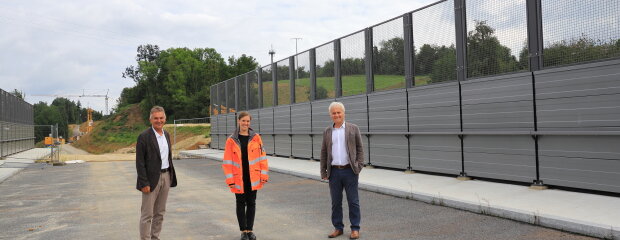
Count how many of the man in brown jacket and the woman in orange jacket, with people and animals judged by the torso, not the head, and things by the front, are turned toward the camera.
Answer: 2

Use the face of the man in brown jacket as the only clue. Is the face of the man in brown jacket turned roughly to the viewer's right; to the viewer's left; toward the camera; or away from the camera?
toward the camera

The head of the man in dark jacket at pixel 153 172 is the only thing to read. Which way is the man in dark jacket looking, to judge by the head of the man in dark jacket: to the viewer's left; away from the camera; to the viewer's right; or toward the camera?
toward the camera

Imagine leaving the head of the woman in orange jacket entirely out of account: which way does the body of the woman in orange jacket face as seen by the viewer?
toward the camera

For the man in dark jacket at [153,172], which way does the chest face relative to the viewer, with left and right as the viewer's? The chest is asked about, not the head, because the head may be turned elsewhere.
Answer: facing the viewer and to the right of the viewer

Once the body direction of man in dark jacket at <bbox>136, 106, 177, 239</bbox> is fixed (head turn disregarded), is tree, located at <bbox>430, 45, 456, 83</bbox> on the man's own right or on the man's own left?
on the man's own left

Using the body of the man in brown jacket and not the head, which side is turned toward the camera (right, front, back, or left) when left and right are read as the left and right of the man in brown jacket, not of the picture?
front

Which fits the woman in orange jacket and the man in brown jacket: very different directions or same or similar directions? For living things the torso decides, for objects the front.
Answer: same or similar directions

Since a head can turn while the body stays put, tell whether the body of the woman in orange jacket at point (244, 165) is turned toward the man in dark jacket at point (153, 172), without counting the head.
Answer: no

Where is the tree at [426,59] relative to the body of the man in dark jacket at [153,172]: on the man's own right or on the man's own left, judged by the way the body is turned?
on the man's own left

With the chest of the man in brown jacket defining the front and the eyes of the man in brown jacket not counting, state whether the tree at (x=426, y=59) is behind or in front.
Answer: behind
